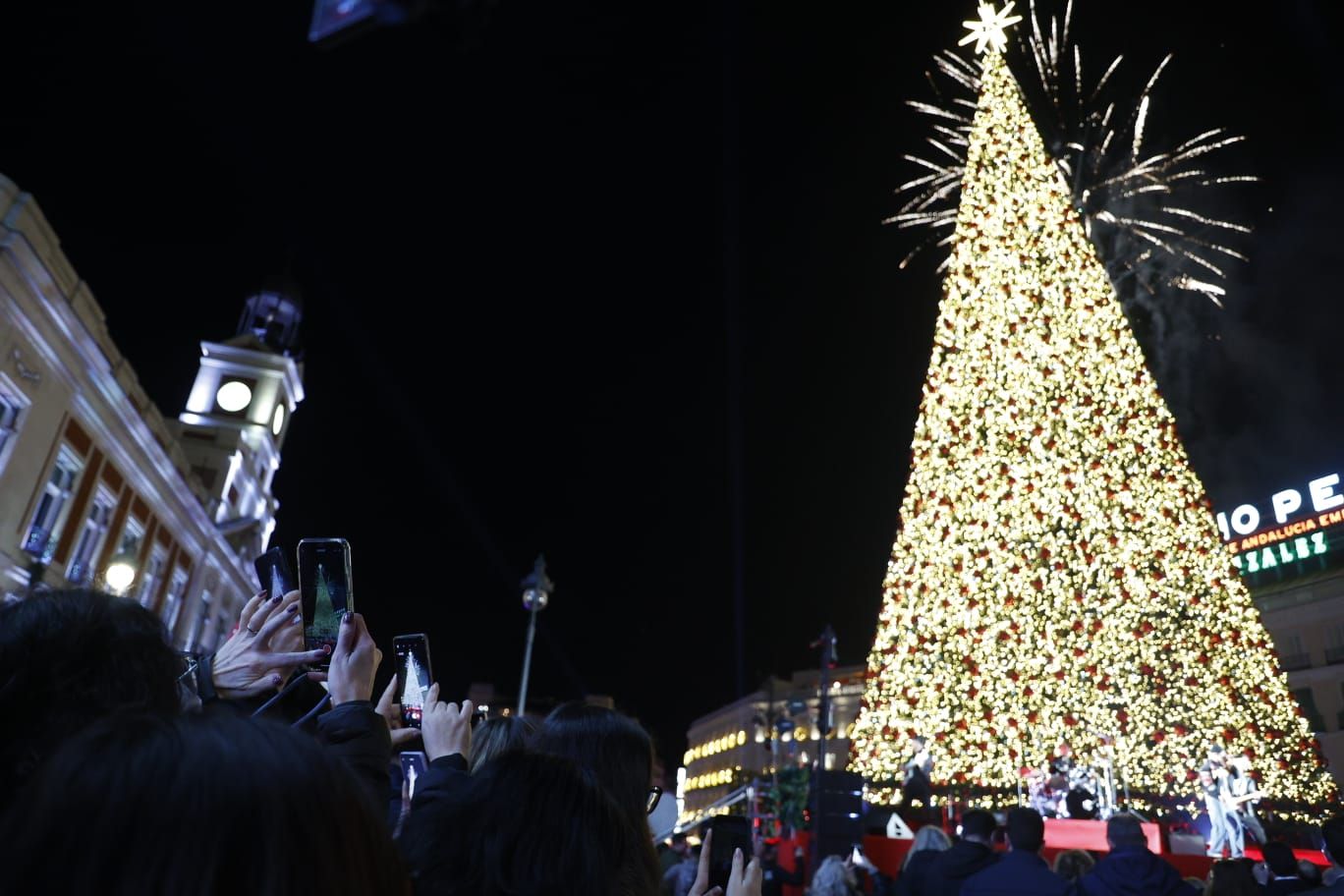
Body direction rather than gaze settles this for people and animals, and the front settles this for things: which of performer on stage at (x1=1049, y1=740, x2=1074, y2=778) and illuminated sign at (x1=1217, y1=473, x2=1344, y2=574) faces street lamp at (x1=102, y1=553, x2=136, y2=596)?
the illuminated sign

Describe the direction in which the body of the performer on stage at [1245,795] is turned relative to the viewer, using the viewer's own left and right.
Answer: facing the viewer and to the left of the viewer

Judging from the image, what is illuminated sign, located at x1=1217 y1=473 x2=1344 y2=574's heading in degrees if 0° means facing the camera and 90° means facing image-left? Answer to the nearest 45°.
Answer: approximately 45°

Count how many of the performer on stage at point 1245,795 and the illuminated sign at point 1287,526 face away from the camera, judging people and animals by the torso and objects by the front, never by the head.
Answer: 0

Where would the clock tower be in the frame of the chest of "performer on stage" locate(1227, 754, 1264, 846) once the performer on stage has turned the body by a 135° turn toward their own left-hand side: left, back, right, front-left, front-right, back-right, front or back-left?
back

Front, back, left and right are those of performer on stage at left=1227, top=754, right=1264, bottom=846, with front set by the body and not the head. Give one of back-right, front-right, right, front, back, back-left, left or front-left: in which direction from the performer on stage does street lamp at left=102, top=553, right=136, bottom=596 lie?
front-right

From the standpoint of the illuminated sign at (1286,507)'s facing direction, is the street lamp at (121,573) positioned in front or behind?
in front

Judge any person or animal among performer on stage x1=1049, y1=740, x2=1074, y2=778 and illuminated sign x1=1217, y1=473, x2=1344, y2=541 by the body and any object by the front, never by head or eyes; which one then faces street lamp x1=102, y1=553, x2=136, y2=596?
the illuminated sign

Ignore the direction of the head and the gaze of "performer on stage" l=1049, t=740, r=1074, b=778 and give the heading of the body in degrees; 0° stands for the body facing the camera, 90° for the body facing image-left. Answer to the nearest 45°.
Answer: approximately 0°

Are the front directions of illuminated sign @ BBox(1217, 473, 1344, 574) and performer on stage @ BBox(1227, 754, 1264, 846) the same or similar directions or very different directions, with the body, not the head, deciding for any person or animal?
same or similar directions

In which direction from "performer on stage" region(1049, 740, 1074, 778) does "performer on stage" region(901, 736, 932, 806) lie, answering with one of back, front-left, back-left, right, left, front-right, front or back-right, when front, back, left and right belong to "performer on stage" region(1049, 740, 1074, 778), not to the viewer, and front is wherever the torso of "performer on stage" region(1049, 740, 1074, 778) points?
front-right

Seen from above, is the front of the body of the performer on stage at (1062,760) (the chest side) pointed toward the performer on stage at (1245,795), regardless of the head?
no

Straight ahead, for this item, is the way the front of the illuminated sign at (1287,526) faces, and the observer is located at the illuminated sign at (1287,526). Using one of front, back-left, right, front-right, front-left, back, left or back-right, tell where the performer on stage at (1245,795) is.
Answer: front-left

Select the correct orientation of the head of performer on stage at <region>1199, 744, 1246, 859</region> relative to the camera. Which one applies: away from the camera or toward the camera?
toward the camera
